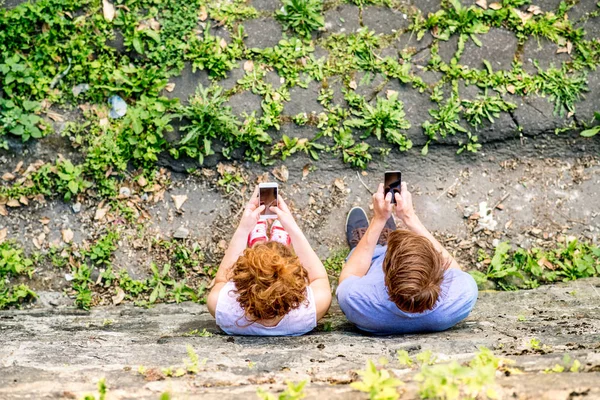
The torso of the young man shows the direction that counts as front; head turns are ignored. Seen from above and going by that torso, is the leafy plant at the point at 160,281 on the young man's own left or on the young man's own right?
on the young man's own left

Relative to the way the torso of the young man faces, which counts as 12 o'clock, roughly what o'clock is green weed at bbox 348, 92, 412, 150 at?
The green weed is roughly at 12 o'clock from the young man.

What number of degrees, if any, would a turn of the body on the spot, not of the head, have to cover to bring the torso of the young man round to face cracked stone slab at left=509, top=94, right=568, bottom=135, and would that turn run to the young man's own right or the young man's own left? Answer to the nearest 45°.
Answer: approximately 45° to the young man's own right

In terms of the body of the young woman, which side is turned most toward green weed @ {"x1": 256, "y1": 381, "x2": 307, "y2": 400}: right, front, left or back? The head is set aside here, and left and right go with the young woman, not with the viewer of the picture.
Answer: back

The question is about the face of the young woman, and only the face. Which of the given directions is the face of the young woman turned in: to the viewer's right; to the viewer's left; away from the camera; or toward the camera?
away from the camera

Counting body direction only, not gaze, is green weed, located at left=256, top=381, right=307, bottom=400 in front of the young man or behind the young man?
behind

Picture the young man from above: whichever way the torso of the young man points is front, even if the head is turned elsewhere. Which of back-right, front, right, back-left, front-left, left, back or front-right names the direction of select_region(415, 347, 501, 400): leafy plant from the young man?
back

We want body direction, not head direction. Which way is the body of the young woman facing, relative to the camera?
away from the camera

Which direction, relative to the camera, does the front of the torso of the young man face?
away from the camera

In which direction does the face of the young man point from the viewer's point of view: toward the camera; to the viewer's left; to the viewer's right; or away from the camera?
away from the camera

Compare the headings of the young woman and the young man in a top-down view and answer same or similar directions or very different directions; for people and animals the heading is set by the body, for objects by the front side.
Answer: same or similar directions

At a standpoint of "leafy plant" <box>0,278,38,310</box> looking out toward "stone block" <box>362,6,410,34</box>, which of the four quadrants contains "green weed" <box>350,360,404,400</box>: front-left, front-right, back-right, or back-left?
front-right

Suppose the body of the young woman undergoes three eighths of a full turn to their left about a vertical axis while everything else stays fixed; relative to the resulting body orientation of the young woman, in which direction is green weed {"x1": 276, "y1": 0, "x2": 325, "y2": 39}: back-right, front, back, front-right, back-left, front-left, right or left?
back-right

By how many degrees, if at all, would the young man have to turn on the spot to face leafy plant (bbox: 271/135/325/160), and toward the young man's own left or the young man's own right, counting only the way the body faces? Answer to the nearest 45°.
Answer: approximately 45° to the young man's own left

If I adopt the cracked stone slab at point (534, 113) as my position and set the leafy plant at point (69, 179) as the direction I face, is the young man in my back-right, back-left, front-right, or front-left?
front-left

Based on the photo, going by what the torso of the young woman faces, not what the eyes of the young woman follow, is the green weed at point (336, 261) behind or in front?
in front
